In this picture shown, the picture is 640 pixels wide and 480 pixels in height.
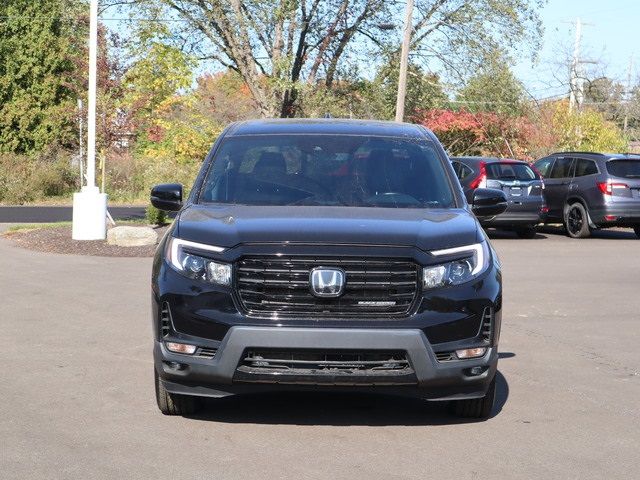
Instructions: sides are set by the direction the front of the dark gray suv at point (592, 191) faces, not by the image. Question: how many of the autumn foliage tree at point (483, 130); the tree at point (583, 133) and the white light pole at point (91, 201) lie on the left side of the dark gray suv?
1

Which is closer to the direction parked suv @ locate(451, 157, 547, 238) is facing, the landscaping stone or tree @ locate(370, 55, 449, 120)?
the tree

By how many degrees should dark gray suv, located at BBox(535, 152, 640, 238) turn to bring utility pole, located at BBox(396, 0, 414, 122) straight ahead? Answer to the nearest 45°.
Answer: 0° — it already faces it

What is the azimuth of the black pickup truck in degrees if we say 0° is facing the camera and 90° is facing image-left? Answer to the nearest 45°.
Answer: approximately 0°

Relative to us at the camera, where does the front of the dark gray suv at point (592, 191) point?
facing away from the viewer and to the left of the viewer

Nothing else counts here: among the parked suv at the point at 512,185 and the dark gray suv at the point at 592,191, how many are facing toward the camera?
0

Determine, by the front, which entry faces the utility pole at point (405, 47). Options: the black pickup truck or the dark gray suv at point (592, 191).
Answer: the dark gray suv

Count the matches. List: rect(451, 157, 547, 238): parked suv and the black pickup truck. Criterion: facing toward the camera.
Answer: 1

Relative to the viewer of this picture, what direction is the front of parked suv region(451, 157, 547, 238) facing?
facing away from the viewer and to the left of the viewer

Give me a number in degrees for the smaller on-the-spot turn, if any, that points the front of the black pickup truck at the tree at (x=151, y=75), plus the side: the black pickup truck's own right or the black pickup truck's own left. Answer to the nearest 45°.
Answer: approximately 180°

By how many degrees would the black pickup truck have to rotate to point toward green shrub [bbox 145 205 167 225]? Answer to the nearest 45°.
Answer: approximately 180°
